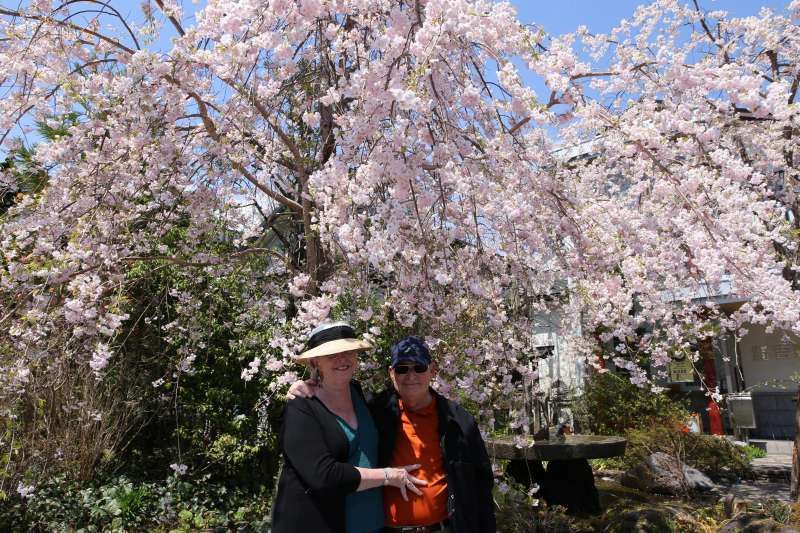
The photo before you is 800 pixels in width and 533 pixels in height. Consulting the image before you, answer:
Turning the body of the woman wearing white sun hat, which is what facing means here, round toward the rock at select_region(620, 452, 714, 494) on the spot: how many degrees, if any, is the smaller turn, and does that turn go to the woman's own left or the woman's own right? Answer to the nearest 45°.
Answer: approximately 90° to the woman's own left

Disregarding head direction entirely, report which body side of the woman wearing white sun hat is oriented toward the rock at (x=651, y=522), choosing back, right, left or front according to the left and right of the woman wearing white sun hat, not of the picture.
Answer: left

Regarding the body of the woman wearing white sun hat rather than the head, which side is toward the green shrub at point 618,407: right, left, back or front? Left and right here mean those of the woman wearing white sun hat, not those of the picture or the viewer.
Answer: left

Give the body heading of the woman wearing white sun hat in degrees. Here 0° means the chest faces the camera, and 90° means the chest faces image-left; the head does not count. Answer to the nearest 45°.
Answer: approximately 315°

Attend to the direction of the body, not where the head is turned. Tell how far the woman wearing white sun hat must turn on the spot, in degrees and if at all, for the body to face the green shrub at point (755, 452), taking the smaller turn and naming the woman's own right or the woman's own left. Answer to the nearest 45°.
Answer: approximately 90° to the woman's own left

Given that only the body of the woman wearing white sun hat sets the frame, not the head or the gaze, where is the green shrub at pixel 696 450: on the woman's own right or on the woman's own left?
on the woman's own left

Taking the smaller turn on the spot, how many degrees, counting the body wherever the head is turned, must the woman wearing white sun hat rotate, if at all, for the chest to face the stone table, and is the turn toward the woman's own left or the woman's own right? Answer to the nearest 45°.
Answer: approximately 90° to the woman's own left
